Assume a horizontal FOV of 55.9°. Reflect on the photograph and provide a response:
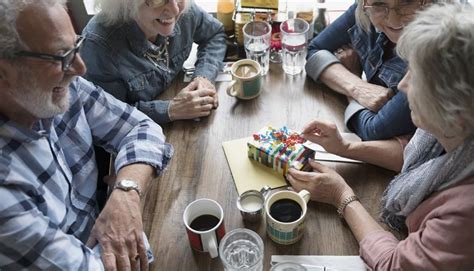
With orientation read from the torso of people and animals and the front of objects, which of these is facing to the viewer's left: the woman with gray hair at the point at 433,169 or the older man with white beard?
the woman with gray hair

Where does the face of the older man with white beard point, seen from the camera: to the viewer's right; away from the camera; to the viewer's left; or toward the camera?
to the viewer's right

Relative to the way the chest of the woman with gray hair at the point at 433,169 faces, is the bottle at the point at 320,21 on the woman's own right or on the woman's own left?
on the woman's own right

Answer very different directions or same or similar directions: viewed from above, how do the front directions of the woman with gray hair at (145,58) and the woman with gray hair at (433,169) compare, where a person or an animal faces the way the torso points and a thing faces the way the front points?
very different directions

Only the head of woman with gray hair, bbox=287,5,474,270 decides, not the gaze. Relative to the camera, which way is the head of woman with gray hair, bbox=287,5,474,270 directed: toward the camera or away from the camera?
away from the camera

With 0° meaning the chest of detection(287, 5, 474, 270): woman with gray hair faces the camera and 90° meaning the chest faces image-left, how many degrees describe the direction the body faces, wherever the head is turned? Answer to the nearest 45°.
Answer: approximately 90°

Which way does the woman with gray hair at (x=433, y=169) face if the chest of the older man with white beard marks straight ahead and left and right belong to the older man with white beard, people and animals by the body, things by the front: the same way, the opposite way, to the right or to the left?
the opposite way

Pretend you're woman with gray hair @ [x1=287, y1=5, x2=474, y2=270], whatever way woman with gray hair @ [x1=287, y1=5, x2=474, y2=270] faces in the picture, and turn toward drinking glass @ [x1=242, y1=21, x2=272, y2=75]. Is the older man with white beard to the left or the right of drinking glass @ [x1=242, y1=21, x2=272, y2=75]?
left
